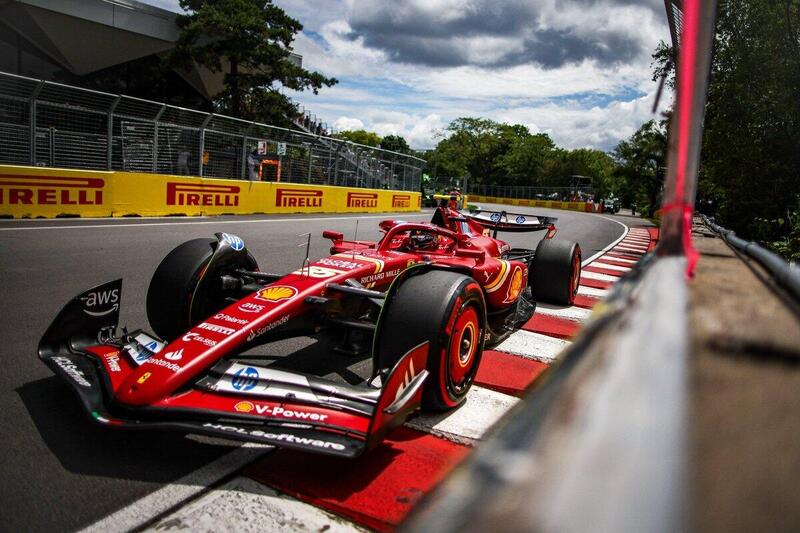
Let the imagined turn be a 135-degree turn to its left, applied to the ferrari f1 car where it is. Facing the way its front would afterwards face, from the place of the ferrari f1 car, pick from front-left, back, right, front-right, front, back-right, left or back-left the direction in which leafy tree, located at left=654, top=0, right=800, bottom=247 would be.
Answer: front-left

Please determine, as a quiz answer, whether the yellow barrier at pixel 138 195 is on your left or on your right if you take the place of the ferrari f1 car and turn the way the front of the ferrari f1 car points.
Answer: on your right

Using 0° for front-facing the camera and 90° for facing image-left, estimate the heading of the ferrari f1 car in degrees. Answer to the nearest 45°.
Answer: approximately 45°

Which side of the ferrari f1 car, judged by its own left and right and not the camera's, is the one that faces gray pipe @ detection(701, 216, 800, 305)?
left

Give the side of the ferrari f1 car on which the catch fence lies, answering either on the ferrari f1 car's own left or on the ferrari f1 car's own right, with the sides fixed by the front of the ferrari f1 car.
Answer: on the ferrari f1 car's own right
